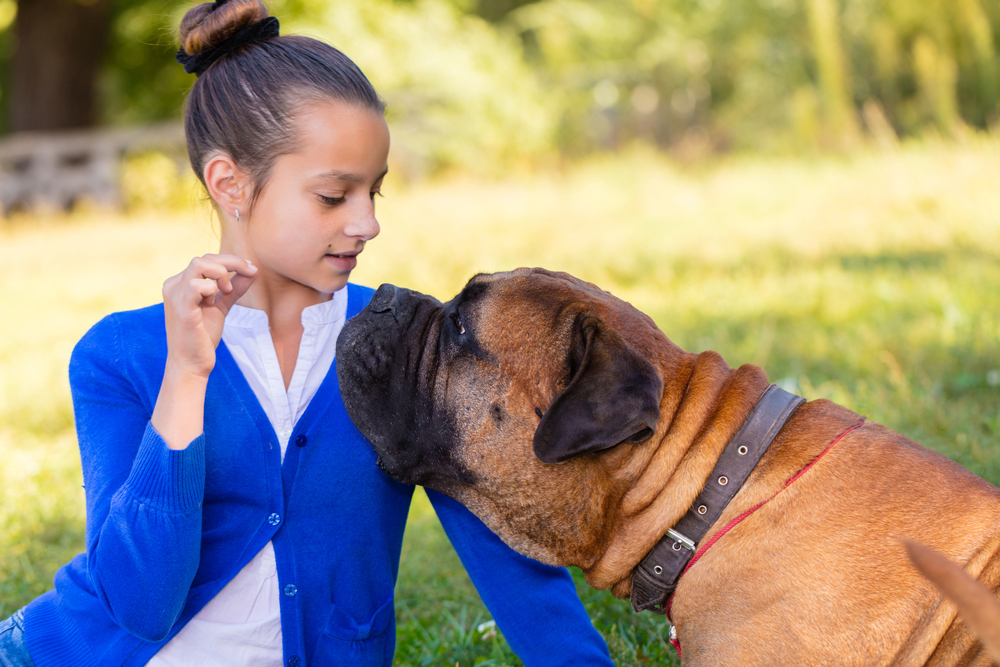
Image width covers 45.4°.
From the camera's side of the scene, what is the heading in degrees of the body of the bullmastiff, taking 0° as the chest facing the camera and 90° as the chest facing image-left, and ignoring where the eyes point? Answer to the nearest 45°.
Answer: approximately 90°

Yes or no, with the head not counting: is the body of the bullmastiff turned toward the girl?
yes
